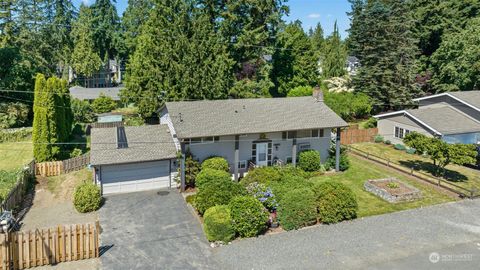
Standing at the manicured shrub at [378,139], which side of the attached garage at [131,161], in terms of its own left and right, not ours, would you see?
left

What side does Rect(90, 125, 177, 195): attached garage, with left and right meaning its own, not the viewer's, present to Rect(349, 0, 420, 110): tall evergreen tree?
left

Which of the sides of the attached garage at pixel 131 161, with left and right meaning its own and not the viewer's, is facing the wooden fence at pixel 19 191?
right

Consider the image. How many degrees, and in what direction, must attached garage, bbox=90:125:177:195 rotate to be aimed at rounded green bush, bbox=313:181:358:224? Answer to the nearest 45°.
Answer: approximately 45° to its left

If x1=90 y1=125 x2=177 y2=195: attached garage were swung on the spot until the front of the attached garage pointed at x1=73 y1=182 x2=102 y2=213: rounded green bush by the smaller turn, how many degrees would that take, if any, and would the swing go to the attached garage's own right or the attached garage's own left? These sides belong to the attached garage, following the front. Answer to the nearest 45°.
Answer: approximately 45° to the attached garage's own right

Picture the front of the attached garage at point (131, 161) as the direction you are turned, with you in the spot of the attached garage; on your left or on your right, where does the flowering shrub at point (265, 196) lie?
on your left

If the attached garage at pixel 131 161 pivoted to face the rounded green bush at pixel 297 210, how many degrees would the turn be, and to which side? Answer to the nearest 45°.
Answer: approximately 45° to its left

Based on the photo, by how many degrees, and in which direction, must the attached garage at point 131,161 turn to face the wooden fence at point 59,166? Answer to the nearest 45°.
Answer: approximately 135° to its right

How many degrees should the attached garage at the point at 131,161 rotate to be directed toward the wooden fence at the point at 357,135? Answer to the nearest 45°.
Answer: approximately 90° to its left

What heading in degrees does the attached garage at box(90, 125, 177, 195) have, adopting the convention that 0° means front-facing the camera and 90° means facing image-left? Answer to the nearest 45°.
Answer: approximately 0°

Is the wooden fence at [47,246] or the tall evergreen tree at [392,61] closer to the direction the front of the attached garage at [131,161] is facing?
the wooden fence

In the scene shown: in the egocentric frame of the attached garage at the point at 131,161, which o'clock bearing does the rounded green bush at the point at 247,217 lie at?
The rounded green bush is roughly at 11 o'clock from the attached garage.
